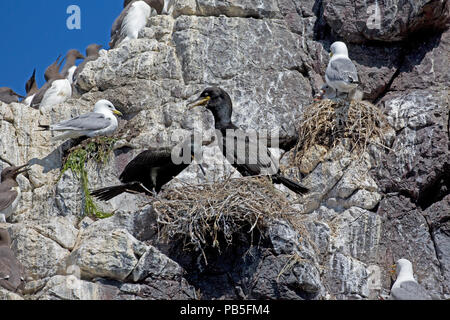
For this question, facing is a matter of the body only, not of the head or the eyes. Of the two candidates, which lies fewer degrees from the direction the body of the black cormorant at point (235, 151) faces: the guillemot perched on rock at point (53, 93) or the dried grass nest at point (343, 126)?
the guillemot perched on rock

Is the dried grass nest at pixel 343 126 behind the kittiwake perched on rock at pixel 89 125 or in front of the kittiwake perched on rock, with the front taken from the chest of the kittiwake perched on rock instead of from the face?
in front

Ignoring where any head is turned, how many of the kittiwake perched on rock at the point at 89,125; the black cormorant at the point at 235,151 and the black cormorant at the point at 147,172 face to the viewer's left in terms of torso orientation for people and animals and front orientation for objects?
1

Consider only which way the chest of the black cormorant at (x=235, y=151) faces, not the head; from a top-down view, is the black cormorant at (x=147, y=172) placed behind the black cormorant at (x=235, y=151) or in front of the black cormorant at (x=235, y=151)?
in front

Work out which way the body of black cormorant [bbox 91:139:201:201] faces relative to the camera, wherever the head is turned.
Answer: to the viewer's right

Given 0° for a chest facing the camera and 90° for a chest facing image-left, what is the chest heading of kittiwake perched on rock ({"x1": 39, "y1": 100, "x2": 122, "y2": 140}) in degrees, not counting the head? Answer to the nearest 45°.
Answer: approximately 270°

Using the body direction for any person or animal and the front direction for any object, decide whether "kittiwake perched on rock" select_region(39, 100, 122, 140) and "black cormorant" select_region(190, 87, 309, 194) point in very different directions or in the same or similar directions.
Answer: very different directions

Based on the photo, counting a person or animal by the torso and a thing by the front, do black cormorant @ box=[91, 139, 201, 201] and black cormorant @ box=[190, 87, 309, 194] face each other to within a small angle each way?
yes

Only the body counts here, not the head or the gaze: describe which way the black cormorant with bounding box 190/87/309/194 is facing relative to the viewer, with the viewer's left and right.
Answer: facing to the left of the viewer

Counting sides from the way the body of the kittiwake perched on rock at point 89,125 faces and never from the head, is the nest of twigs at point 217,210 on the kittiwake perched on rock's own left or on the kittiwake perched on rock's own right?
on the kittiwake perched on rock's own right

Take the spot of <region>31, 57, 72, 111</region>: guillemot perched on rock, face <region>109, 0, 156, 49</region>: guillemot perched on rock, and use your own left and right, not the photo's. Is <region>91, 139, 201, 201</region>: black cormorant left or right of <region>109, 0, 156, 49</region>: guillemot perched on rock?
right

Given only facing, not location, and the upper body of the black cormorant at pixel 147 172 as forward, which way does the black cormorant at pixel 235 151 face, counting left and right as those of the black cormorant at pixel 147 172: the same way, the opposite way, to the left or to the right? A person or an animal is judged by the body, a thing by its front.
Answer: the opposite way
